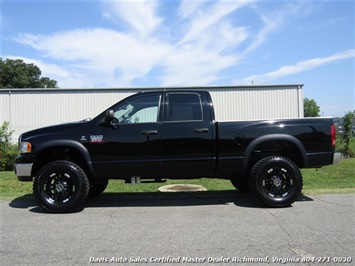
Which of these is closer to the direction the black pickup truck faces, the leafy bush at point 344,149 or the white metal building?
the white metal building

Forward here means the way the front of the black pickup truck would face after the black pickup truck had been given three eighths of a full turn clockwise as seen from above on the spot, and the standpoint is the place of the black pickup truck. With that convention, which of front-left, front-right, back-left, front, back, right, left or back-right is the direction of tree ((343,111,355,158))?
front

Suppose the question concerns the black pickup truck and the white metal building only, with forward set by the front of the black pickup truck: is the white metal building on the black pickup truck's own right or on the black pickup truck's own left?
on the black pickup truck's own right

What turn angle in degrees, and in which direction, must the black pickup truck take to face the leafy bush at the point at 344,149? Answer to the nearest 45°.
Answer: approximately 135° to its right

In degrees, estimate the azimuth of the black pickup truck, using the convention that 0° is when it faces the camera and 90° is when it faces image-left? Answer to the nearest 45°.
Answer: approximately 90°
